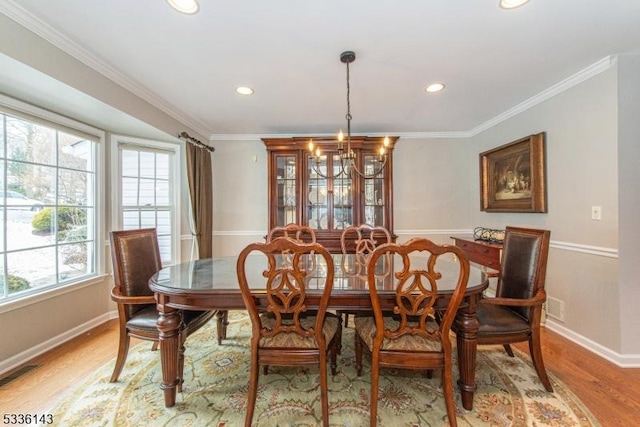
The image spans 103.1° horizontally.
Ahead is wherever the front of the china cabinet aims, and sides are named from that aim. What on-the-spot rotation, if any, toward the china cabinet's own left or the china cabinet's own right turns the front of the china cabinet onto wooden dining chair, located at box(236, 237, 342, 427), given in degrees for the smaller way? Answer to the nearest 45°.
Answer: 0° — it already faces it

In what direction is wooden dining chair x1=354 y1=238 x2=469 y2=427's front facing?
away from the camera

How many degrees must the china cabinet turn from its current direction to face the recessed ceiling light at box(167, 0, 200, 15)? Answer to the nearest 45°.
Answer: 0° — it already faces it

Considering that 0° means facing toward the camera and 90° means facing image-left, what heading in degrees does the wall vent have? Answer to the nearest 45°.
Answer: approximately 45°

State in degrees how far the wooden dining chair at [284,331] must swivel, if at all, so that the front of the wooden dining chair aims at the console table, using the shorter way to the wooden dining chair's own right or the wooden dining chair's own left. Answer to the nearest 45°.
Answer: approximately 45° to the wooden dining chair's own right

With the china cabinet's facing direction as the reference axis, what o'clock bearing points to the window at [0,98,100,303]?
The window is roughly at 2 o'clock from the china cabinet.

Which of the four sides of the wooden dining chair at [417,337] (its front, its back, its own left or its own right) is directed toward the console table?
front

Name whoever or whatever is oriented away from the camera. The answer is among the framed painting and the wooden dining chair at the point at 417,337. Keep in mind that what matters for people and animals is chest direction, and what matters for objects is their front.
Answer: the wooden dining chair

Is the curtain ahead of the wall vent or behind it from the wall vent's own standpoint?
ahead

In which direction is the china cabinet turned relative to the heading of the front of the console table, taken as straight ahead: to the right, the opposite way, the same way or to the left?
to the left

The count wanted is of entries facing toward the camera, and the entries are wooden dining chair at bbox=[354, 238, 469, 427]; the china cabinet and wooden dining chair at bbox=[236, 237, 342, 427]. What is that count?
1

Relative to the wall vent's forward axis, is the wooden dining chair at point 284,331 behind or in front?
in front

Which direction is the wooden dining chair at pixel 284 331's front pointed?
away from the camera

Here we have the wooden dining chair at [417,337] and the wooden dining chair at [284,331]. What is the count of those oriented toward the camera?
0
